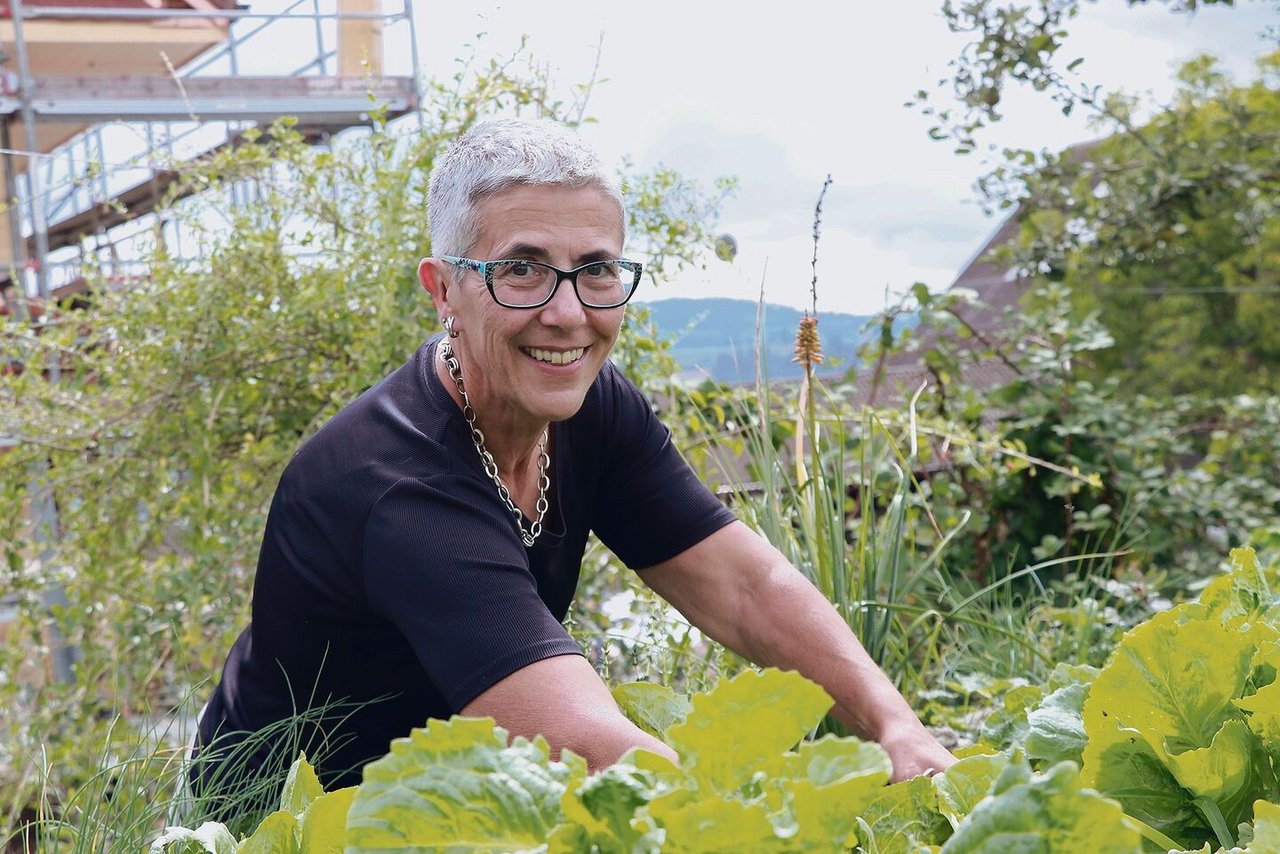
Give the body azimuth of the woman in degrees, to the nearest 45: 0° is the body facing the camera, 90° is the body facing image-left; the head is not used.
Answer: approximately 315°

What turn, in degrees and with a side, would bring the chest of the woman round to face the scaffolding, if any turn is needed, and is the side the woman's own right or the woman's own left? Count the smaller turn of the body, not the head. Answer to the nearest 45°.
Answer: approximately 135° to the woman's own left
